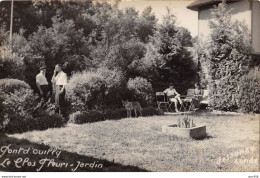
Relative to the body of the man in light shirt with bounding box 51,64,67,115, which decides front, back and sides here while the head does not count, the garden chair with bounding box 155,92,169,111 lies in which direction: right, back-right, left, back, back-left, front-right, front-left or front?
back-left

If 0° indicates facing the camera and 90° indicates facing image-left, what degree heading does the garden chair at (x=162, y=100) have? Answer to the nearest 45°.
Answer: approximately 315°

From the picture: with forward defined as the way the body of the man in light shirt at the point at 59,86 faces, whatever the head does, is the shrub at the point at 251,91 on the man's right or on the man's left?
on the man's left

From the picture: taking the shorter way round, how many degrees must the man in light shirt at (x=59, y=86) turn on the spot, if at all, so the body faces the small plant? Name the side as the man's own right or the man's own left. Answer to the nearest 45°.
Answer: approximately 135° to the man's own left

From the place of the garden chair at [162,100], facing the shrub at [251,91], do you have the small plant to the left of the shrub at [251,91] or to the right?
right

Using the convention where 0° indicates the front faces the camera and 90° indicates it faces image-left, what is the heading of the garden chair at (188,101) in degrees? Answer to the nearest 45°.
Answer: approximately 45°

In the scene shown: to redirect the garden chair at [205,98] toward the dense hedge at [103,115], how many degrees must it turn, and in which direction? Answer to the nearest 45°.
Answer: approximately 45° to its right
